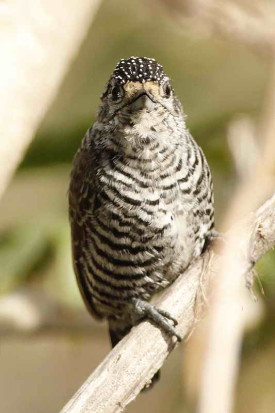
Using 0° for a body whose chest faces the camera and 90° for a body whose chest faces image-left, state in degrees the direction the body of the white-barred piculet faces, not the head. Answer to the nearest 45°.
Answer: approximately 0°
